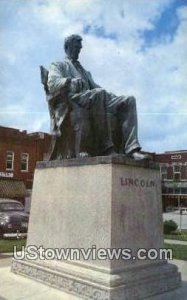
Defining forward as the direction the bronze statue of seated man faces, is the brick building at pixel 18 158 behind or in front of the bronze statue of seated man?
behind

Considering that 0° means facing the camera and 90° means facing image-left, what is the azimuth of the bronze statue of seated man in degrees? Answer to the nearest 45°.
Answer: approximately 315°
